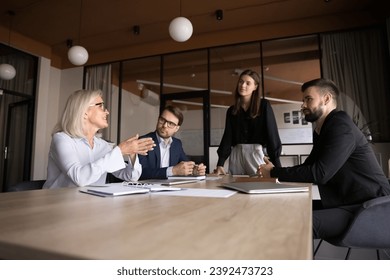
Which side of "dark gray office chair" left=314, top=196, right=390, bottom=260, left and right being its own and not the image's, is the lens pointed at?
left

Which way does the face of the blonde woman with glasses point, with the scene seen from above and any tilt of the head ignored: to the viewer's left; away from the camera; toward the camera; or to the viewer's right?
to the viewer's right

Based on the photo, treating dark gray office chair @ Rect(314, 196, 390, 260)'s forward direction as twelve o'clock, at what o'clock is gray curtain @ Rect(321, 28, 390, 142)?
The gray curtain is roughly at 3 o'clock from the dark gray office chair.

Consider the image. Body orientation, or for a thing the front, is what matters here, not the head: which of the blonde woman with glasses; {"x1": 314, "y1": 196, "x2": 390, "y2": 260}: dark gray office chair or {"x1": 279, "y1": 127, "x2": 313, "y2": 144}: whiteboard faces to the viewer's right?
the blonde woman with glasses

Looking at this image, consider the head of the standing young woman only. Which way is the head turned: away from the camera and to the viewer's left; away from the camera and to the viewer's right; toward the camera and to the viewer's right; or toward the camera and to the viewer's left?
toward the camera and to the viewer's left

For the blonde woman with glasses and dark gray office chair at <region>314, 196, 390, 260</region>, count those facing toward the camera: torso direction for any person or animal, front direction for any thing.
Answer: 0

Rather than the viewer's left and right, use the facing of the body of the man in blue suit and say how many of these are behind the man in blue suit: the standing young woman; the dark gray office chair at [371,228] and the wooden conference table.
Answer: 0

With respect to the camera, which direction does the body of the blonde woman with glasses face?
to the viewer's right

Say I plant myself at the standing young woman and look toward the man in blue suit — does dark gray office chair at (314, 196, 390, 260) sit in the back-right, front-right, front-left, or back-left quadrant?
back-left

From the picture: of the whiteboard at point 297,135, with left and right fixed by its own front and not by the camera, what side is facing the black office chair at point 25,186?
front

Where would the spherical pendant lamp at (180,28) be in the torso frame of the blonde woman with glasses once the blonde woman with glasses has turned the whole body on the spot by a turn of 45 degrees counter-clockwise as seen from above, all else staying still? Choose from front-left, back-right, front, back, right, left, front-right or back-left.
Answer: front

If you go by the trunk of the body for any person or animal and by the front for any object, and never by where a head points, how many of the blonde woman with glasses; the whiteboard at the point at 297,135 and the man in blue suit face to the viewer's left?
0

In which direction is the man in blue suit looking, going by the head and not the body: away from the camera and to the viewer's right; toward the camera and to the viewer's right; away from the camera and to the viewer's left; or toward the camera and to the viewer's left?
toward the camera and to the viewer's left

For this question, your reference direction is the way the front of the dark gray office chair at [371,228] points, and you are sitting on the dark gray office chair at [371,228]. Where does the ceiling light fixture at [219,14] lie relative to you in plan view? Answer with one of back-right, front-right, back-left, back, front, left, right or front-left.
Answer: front-right

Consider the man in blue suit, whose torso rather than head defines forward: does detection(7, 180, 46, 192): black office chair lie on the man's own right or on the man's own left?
on the man's own right

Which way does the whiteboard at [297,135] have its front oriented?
toward the camera
